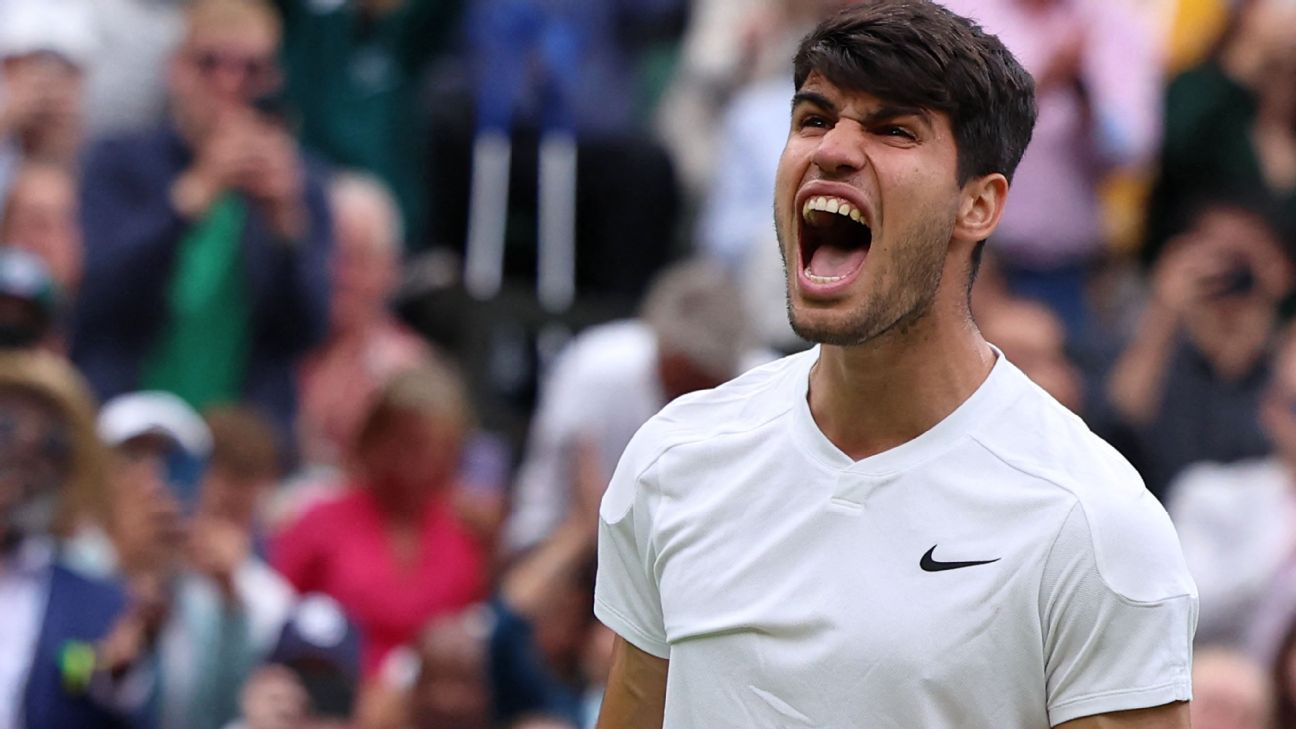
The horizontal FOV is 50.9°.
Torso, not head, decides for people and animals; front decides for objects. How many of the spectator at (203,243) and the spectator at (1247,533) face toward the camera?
2

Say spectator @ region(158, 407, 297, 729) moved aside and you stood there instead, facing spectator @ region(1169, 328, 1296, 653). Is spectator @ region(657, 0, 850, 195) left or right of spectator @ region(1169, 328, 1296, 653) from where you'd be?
left

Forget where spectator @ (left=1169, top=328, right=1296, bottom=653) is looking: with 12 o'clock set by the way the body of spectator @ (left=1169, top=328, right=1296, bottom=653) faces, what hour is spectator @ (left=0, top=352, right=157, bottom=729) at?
spectator @ (left=0, top=352, right=157, bottom=729) is roughly at 2 o'clock from spectator @ (left=1169, top=328, right=1296, bottom=653).

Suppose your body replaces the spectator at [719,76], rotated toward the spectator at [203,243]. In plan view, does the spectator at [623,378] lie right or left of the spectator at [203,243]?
left

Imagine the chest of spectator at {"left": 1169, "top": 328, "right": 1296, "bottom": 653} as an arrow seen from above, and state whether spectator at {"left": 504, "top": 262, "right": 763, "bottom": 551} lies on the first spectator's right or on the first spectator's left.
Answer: on the first spectator's right

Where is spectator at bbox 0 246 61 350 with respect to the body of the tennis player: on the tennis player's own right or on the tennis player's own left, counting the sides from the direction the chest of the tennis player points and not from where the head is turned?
on the tennis player's own right

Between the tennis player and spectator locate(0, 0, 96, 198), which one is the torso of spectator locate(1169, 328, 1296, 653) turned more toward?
the tennis player

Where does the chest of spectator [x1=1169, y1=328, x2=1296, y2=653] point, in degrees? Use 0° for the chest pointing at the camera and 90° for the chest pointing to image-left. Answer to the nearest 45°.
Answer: approximately 0°
